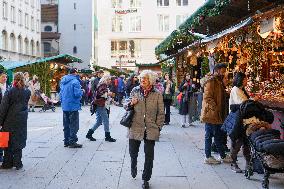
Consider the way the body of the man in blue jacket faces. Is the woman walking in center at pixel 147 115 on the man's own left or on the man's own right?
on the man's own right

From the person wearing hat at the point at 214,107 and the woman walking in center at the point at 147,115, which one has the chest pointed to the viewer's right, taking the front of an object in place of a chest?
the person wearing hat

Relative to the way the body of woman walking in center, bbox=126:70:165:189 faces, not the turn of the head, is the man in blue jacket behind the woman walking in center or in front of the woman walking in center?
behind

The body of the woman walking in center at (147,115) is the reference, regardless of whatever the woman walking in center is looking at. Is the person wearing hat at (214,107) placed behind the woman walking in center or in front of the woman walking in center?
behind

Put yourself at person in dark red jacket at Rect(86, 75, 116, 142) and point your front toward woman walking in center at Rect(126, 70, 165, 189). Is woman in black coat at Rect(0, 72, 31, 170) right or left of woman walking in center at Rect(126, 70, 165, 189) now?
right
